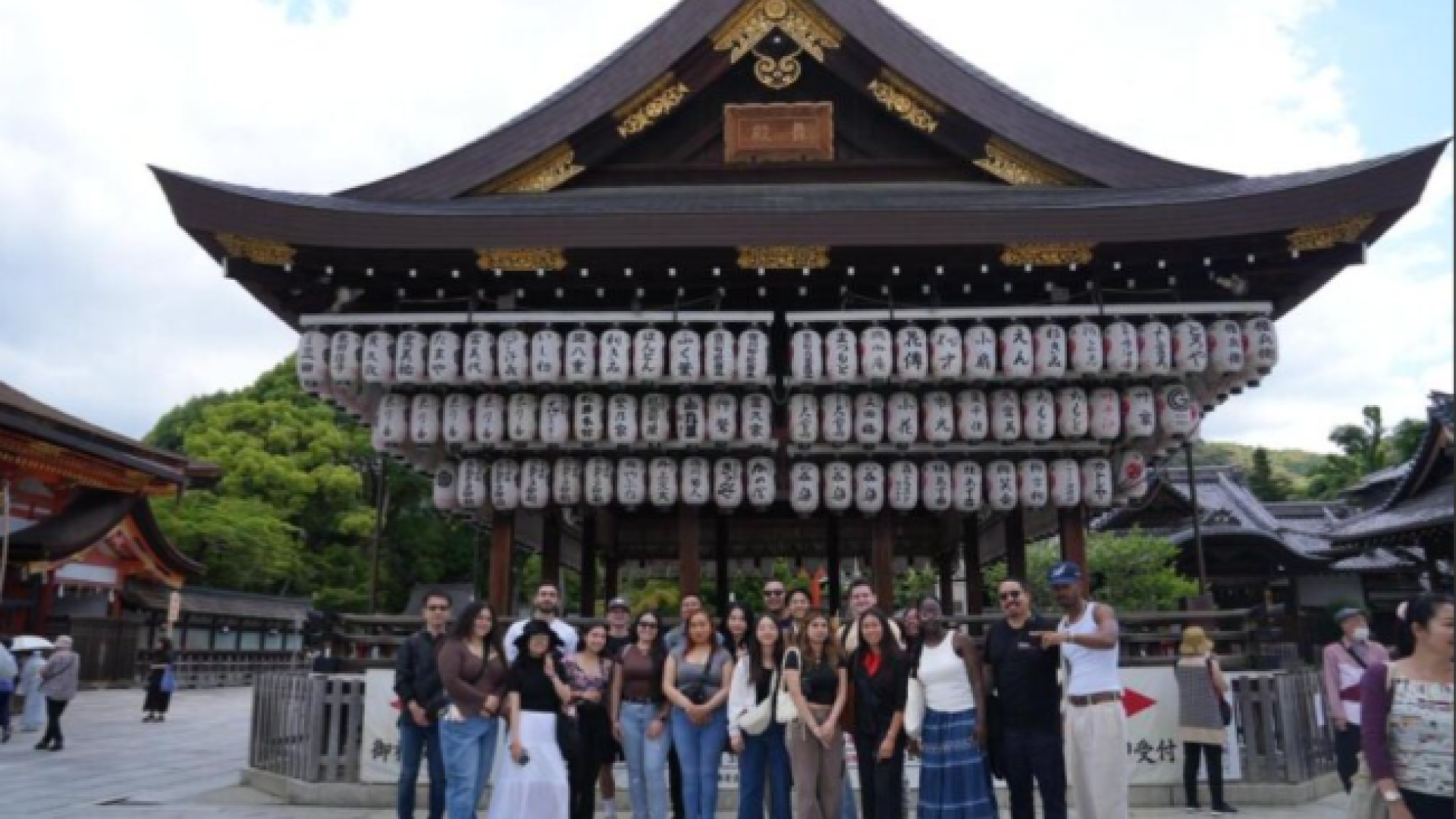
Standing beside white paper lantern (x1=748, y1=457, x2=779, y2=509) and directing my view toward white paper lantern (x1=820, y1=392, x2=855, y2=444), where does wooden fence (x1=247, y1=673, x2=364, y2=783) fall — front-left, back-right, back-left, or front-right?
back-right

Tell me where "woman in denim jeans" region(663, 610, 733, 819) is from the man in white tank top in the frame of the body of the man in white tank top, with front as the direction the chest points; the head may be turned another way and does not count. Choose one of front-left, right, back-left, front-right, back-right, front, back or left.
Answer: front-right

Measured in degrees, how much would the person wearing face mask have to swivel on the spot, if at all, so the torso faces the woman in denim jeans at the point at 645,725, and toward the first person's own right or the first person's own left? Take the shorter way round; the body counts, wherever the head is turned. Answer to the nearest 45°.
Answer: approximately 90° to the first person's own right

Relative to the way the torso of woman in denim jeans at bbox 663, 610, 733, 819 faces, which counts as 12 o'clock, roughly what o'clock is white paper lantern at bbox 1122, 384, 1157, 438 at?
The white paper lantern is roughly at 8 o'clock from the woman in denim jeans.

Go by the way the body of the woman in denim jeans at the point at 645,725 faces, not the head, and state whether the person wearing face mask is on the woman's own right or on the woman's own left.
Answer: on the woman's own left

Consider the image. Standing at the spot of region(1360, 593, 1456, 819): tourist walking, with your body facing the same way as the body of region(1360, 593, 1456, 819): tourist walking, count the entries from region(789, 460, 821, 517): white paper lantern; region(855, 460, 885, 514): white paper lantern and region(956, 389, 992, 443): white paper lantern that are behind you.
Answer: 3

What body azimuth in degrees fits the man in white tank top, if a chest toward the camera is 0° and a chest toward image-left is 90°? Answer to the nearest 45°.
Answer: approximately 45°
